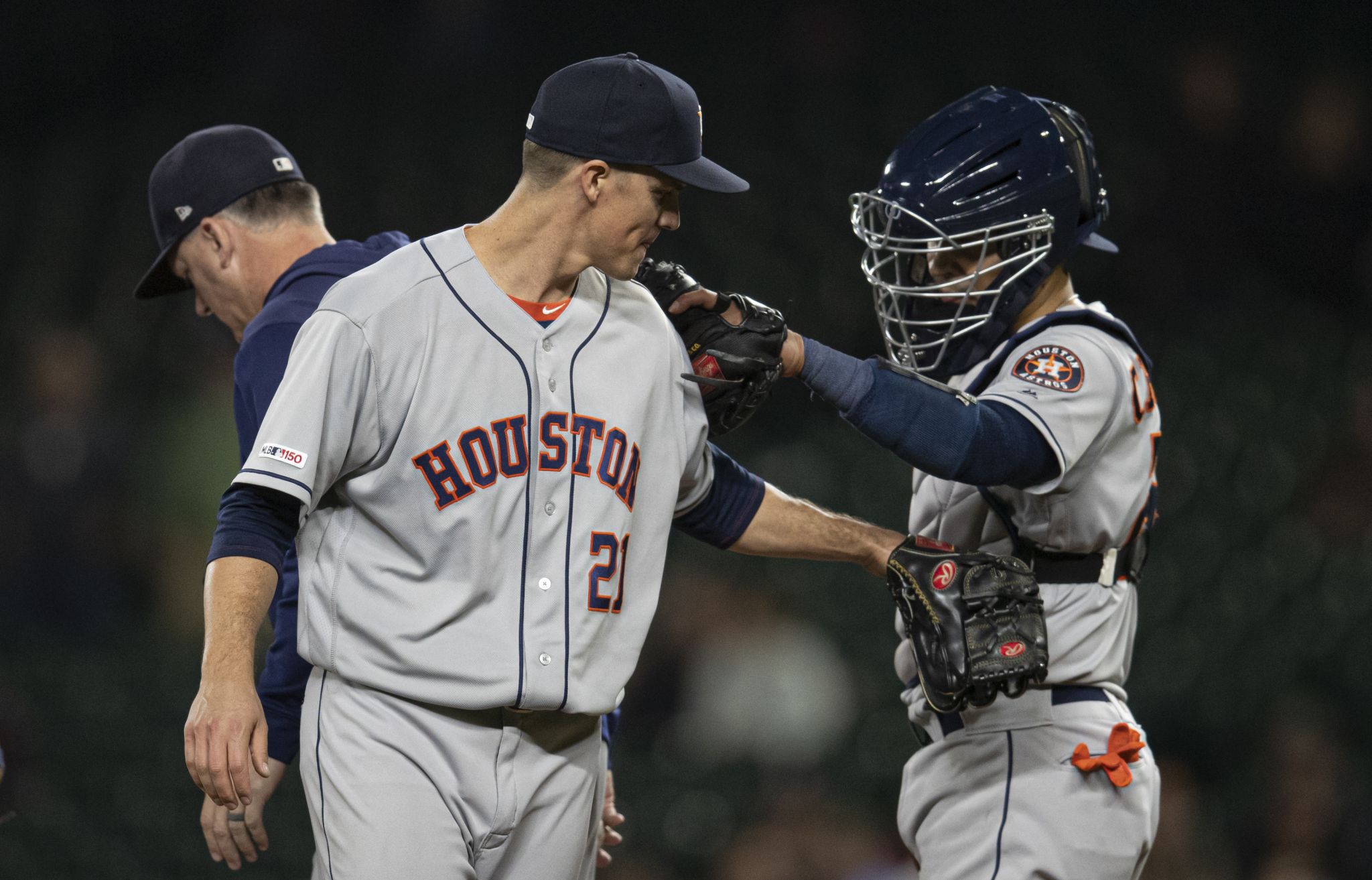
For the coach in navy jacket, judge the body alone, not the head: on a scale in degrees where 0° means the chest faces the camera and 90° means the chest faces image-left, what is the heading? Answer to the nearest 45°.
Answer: approximately 135°
